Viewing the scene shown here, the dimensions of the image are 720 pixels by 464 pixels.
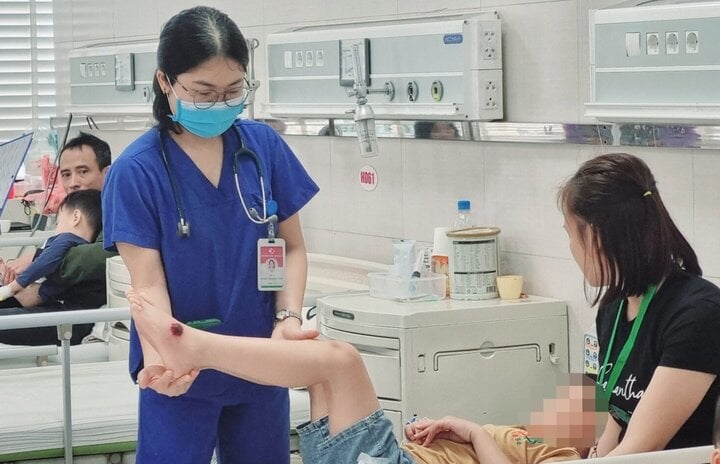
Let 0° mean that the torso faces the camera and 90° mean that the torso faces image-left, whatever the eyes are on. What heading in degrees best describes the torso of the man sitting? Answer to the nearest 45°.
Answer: approximately 45°

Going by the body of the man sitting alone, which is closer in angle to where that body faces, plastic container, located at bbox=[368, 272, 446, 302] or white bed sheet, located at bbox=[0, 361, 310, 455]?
the white bed sheet

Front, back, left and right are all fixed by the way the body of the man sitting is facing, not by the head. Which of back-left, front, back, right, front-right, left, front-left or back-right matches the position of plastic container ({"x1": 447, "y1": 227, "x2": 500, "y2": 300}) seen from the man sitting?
left

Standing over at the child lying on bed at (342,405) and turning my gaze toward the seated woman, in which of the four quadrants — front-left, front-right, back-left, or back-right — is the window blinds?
back-left

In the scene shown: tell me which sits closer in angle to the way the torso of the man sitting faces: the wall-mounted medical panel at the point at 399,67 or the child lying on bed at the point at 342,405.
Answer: the child lying on bed

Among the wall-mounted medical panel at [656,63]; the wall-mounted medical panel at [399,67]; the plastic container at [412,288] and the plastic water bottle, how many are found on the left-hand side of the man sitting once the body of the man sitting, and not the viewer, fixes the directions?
4

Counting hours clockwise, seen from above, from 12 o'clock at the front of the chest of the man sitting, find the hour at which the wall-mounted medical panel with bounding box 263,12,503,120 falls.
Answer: The wall-mounted medical panel is roughly at 9 o'clock from the man sitting.

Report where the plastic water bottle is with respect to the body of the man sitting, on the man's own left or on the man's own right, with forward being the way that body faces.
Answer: on the man's own left

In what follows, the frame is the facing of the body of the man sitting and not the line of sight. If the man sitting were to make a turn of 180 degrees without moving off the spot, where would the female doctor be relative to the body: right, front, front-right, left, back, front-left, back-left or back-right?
back-right

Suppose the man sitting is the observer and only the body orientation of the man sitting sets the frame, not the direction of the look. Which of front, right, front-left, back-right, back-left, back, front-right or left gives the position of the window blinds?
back-right

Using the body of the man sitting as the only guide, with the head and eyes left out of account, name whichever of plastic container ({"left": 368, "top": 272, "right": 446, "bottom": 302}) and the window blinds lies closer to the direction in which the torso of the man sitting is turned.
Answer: the plastic container

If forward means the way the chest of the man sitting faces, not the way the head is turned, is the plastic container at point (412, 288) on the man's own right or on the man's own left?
on the man's own left

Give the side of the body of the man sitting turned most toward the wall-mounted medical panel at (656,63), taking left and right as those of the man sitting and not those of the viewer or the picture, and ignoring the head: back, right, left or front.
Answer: left
